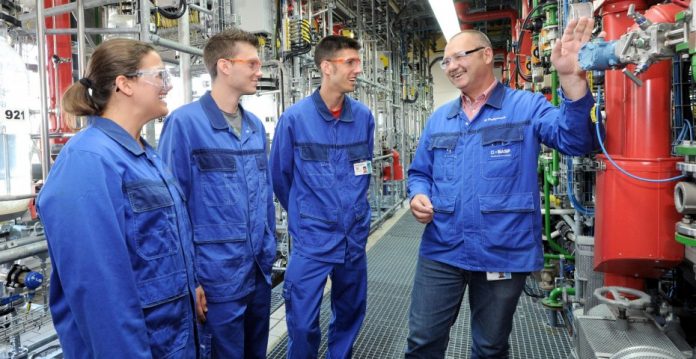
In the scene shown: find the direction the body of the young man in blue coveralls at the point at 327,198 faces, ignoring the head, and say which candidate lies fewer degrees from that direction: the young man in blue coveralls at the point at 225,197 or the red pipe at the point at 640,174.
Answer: the red pipe

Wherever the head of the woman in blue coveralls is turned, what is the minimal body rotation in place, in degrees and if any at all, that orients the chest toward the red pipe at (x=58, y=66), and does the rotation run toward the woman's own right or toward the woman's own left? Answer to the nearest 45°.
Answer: approximately 90° to the woman's own left

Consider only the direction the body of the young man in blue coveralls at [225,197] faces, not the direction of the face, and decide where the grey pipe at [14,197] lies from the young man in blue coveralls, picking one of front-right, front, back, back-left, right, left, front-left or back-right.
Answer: back-right

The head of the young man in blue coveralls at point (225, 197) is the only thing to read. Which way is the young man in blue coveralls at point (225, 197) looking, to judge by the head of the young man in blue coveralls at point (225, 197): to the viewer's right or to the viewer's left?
to the viewer's right

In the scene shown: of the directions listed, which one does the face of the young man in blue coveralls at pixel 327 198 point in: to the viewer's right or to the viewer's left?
to the viewer's right

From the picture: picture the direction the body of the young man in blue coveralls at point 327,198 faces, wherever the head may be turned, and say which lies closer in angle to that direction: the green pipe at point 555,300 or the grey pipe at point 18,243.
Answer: the green pipe

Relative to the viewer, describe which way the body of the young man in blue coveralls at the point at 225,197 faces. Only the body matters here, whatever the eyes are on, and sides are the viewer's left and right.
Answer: facing the viewer and to the right of the viewer

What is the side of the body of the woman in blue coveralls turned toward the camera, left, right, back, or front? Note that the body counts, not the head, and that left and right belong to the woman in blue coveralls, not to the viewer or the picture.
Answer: right

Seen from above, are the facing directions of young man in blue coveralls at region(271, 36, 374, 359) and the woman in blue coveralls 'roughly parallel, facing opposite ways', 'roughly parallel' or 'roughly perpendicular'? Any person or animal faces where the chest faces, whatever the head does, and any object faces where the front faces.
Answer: roughly perpendicular

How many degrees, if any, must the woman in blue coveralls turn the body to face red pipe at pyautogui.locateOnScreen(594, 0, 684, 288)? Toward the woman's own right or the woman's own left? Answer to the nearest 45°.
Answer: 0° — they already face it

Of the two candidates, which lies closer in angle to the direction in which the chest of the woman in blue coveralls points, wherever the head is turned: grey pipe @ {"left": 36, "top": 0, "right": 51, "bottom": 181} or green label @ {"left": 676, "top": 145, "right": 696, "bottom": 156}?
the green label

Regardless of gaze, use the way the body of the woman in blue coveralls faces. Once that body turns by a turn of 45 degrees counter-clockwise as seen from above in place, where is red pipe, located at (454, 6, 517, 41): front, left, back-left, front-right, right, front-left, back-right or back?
front

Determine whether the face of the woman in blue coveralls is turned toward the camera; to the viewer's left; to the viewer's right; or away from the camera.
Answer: to the viewer's right

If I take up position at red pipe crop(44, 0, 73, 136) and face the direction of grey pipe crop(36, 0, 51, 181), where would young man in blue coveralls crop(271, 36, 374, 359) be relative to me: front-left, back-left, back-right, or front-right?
front-left

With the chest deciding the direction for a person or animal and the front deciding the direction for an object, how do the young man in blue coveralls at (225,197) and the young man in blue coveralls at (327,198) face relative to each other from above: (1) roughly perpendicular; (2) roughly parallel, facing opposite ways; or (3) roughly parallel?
roughly parallel

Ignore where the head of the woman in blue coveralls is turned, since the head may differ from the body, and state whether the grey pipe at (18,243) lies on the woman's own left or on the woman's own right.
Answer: on the woman's own left
